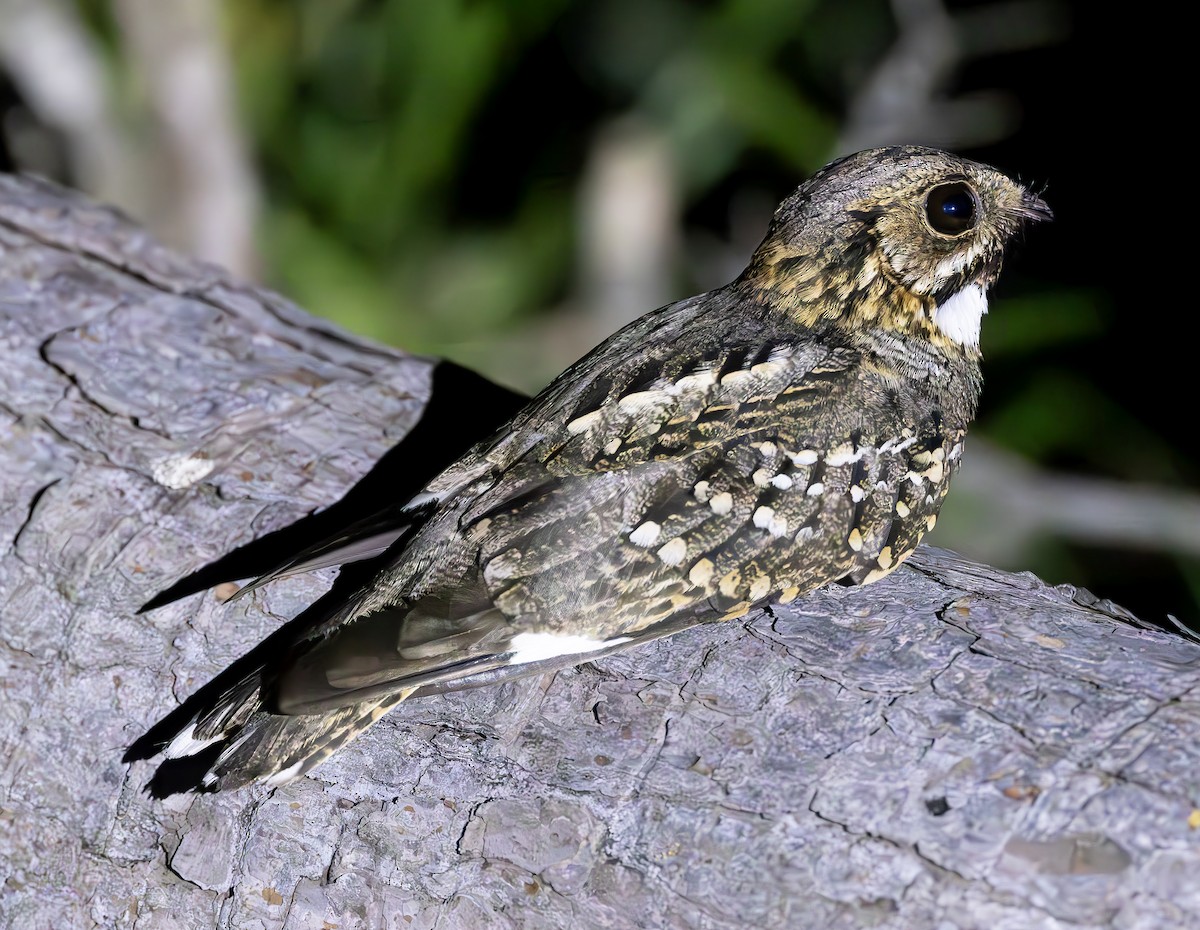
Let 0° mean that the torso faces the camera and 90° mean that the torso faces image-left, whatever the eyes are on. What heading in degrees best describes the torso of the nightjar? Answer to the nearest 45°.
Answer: approximately 270°
